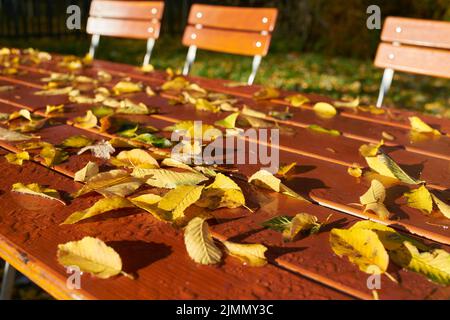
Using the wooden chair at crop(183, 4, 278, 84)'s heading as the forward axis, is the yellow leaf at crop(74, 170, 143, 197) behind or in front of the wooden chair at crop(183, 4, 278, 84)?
in front

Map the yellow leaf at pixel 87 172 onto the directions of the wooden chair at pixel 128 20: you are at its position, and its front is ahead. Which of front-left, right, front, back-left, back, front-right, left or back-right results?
front-left

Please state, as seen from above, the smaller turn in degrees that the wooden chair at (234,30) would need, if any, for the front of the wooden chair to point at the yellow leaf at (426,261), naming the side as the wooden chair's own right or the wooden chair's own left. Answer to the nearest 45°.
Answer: approximately 45° to the wooden chair's own left

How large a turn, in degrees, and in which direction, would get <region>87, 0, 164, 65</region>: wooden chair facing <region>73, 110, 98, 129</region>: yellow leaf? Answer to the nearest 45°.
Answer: approximately 45° to its left

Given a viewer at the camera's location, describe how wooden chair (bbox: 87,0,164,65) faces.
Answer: facing the viewer and to the left of the viewer

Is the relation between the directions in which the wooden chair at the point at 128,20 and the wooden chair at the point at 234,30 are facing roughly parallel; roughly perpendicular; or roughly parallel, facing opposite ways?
roughly parallel

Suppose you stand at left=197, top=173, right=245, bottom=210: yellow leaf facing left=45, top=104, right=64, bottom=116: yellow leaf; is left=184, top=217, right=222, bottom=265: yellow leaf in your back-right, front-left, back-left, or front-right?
back-left

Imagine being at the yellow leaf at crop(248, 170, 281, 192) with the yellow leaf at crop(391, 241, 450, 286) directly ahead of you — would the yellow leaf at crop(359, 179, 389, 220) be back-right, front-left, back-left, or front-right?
front-left

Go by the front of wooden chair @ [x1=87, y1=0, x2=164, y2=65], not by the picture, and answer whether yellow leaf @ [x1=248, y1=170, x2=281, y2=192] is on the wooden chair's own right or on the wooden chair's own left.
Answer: on the wooden chair's own left

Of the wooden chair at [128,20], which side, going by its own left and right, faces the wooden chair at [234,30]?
left

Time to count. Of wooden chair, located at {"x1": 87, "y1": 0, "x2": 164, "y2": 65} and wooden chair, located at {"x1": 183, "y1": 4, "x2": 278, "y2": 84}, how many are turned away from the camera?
0

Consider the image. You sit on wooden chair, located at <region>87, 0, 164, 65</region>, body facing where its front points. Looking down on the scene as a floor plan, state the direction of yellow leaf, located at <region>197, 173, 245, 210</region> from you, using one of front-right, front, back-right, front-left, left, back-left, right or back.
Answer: front-left

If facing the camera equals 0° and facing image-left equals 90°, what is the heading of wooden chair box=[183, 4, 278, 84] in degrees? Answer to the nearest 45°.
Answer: approximately 45°

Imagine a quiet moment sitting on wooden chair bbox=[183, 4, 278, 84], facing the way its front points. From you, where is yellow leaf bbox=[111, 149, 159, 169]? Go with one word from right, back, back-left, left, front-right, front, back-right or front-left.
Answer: front-left

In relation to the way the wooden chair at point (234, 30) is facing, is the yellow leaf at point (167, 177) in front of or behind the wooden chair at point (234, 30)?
in front

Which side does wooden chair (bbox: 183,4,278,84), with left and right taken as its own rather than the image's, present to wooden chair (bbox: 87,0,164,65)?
right
